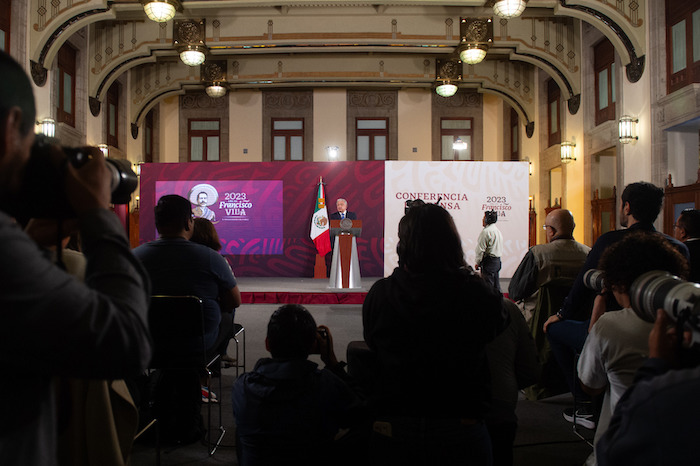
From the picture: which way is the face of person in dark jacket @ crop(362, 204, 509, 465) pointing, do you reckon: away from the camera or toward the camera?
away from the camera

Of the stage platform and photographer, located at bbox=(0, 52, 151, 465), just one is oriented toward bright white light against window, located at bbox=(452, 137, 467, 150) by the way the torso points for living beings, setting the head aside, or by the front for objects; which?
the photographer

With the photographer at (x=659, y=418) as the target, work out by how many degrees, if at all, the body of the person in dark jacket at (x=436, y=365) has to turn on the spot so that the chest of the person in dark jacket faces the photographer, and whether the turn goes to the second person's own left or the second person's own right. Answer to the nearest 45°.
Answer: approximately 135° to the second person's own right

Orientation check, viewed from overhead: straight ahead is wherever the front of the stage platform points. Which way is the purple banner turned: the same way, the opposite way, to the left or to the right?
the same way

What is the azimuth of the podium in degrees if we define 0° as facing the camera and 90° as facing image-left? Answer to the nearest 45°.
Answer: approximately 0°

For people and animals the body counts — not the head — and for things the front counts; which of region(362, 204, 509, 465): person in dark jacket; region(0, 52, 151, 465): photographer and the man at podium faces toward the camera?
the man at podium

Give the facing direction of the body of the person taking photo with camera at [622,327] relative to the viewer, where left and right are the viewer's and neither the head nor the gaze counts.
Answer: facing away from the viewer and to the left of the viewer

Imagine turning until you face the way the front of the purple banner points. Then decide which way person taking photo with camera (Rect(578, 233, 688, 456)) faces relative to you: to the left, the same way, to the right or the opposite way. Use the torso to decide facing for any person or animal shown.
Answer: the opposite way

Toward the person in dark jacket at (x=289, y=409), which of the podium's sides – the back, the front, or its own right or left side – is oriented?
front

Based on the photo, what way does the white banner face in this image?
toward the camera

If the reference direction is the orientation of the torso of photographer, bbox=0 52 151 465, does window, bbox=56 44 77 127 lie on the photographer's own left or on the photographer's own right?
on the photographer's own left

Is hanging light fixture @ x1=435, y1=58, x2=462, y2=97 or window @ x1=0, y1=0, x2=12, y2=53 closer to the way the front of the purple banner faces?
the window

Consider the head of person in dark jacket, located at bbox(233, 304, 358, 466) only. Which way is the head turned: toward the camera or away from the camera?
away from the camera

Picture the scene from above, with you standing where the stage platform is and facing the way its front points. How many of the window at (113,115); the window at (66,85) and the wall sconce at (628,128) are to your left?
1

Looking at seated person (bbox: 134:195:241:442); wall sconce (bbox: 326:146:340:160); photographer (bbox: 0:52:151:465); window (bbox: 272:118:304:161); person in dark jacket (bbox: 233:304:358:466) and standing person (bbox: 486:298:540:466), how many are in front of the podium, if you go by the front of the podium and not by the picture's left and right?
4

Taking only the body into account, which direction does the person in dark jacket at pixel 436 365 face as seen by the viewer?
away from the camera
